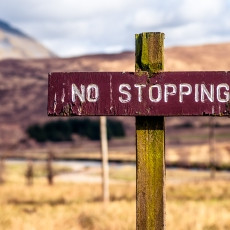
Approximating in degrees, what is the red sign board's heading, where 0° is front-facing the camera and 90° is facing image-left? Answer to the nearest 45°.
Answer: approximately 0°
